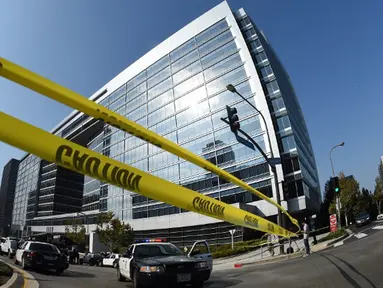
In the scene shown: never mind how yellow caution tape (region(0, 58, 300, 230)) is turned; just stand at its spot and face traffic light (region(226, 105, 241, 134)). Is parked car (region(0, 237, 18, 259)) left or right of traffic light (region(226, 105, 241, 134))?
left

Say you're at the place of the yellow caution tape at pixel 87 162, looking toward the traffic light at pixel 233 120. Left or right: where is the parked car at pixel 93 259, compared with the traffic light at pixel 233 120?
left
